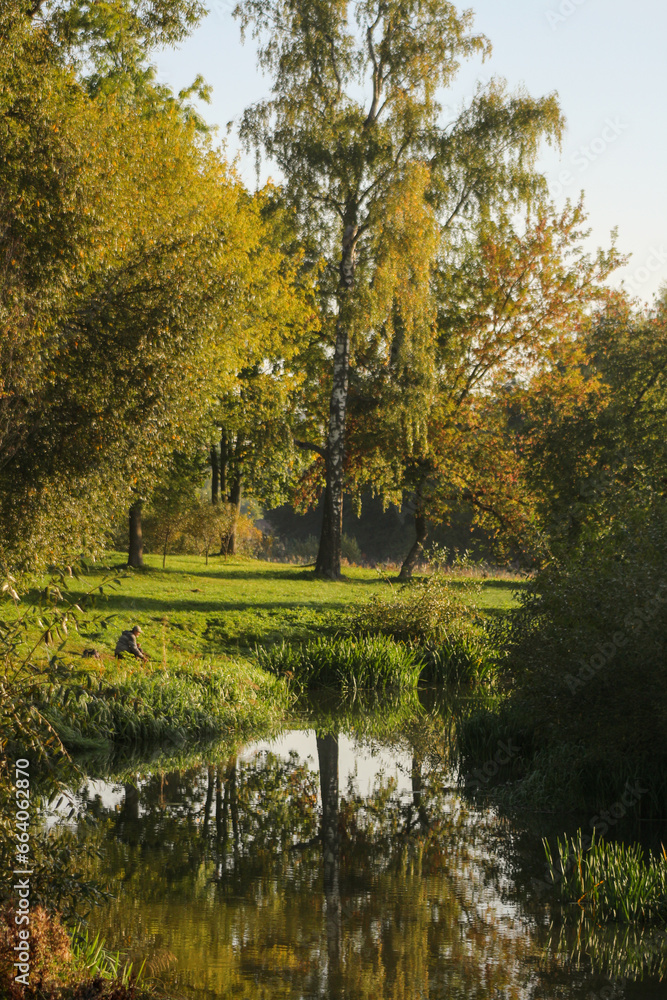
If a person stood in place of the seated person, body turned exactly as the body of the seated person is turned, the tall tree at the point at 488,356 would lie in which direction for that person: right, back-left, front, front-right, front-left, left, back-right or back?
front-left

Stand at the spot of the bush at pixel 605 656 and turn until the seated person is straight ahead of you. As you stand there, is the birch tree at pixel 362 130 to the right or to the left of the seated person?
right

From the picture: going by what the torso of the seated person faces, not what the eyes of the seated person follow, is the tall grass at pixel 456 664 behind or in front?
in front

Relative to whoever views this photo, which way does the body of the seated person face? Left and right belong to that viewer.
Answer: facing to the right of the viewer

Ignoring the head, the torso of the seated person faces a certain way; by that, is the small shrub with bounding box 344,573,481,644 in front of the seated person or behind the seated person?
in front

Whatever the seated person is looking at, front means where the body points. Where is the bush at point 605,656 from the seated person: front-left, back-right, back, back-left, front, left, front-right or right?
front-right
